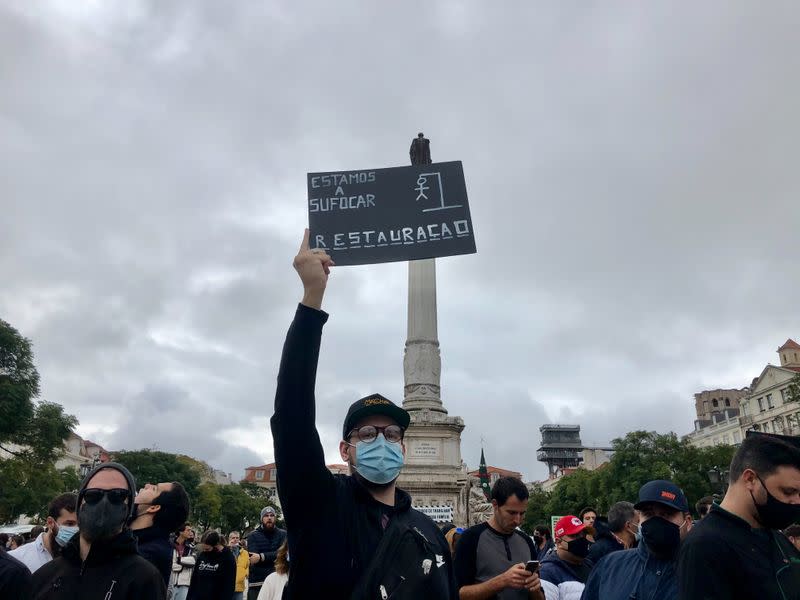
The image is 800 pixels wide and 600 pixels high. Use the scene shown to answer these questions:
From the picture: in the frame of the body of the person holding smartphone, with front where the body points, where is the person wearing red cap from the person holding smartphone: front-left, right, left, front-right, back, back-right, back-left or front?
left

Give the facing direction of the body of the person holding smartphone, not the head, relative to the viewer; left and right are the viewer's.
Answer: facing the viewer and to the right of the viewer

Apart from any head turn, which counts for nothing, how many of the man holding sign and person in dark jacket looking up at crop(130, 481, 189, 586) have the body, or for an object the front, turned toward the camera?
1

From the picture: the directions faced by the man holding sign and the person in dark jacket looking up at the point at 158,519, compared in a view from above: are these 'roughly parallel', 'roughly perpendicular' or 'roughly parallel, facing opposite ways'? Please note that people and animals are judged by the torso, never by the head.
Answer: roughly perpendicular

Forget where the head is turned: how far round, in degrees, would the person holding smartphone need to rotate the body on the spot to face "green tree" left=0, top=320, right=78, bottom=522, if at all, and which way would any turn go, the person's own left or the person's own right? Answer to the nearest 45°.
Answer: approximately 180°

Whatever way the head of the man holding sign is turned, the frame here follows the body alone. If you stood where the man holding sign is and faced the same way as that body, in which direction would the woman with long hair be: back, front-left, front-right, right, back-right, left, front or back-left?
back

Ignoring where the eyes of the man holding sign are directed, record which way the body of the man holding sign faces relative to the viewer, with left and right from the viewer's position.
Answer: facing the viewer

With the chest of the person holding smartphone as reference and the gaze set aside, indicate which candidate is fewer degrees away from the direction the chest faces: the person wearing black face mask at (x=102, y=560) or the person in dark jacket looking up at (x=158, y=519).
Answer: the person wearing black face mask
